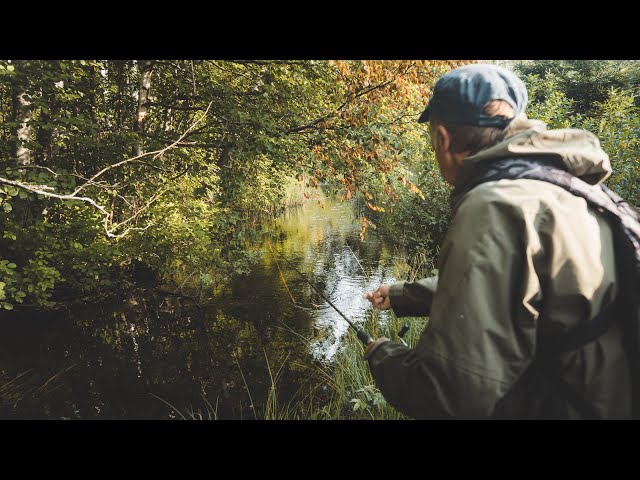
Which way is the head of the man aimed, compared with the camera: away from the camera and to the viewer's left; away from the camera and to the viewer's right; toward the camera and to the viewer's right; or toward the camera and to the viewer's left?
away from the camera and to the viewer's left

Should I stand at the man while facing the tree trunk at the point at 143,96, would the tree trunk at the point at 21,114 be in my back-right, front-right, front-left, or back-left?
front-left

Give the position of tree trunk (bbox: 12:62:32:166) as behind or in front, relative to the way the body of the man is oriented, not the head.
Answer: in front

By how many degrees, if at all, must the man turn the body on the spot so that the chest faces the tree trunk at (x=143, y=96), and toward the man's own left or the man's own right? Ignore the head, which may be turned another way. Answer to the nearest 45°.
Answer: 0° — they already face it

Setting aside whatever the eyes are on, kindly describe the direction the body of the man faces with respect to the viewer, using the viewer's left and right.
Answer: facing away from the viewer and to the left of the viewer
